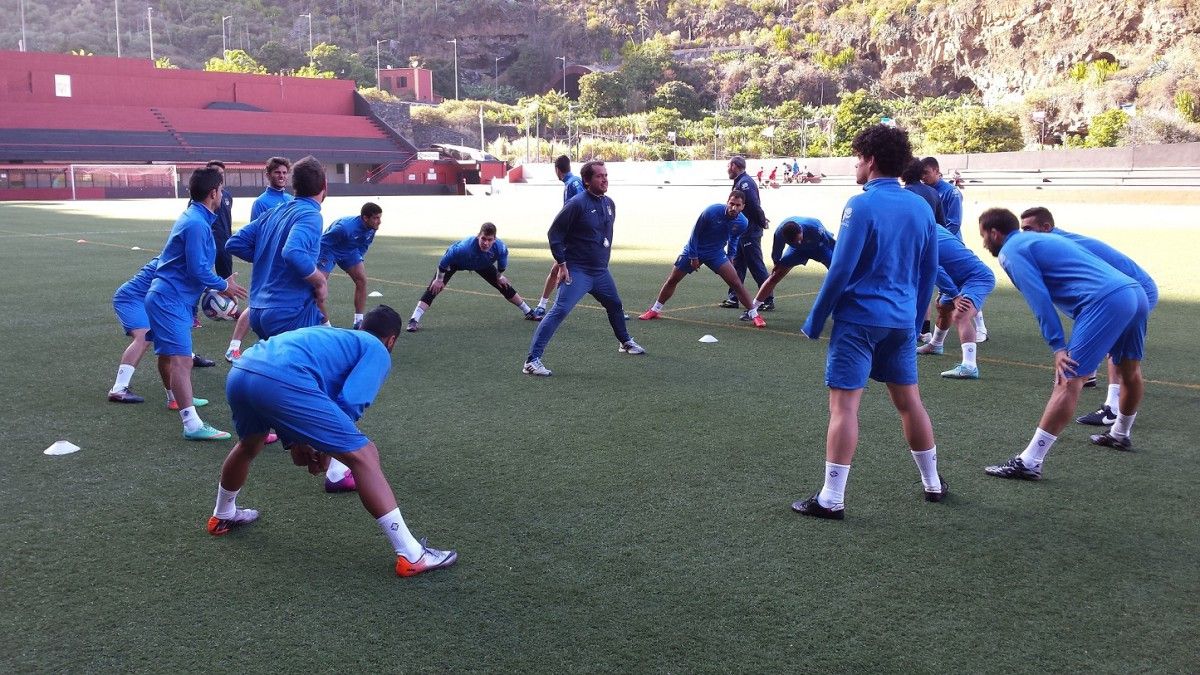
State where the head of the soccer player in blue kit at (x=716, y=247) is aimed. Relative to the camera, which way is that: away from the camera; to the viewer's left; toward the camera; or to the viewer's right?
toward the camera

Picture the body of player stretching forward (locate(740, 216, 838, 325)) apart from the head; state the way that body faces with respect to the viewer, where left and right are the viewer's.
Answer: facing the viewer and to the left of the viewer

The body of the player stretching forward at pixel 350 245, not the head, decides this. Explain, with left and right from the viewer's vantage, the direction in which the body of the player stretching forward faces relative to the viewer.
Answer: facing the viewer and to the right of the viewer

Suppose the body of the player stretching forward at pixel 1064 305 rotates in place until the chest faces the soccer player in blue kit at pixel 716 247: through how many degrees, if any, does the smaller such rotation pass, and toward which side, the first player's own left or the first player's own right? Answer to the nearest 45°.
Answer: approximately 45° to the first player's own right

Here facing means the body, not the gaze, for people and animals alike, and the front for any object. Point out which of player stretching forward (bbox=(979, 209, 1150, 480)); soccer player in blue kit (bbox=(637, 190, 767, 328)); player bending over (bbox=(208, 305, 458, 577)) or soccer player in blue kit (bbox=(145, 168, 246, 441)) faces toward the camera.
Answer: soccer player in blue kit (bbox=(637, 190, 767, 328))

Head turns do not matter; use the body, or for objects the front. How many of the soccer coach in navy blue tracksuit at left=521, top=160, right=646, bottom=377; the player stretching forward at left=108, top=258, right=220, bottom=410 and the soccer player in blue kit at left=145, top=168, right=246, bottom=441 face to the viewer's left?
0

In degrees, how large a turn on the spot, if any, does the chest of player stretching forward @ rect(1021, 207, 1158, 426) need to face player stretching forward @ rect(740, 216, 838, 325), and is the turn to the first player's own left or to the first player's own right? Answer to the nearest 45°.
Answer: approximately 45° to the first player's own right

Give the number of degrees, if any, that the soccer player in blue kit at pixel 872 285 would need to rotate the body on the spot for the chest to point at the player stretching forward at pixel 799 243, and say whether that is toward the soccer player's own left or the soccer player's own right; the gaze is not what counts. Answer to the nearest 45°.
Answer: approximately 45° to the soccer player's own right

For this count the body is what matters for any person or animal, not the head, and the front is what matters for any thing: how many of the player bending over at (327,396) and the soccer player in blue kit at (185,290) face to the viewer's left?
0

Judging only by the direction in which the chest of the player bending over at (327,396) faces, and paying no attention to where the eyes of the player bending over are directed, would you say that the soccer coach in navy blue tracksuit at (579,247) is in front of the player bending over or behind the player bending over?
in front

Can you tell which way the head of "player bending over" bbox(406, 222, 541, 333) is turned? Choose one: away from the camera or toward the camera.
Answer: toward the camera

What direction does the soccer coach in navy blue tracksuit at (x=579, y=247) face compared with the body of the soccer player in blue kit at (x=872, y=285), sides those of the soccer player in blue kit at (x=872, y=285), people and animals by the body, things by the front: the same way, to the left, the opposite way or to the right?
the opposite way

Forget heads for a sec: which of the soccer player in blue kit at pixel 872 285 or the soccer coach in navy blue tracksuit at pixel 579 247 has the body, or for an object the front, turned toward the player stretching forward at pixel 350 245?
the soccer player in blue kit at pixel 872 285

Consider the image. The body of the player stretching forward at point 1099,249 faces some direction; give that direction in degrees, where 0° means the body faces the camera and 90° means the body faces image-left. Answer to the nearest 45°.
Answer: approximately 90°

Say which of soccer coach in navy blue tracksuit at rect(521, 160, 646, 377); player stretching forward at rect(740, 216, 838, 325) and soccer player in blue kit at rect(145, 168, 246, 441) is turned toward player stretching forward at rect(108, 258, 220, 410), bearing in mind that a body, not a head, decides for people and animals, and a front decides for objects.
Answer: player stretching forward at rect(740, 216, 838, 325)

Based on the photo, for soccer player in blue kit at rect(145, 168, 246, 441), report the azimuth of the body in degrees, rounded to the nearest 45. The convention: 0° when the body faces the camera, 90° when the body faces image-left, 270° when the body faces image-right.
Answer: approximately 270°
